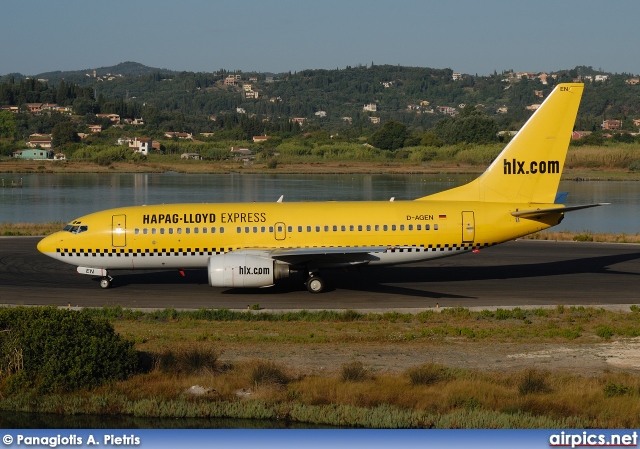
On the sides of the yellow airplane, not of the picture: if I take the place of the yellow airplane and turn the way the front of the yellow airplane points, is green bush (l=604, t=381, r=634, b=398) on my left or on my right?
on my left

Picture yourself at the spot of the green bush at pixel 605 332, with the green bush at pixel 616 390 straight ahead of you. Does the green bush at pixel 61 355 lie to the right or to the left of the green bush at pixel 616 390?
right

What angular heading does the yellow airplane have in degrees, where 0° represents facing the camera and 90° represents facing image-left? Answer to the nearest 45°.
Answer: approximately 90°

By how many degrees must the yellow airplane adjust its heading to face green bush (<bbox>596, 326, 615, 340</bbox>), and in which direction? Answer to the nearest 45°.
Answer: approximately 135° to its left

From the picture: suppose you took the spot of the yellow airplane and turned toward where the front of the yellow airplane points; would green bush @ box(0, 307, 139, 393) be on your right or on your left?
on your left
